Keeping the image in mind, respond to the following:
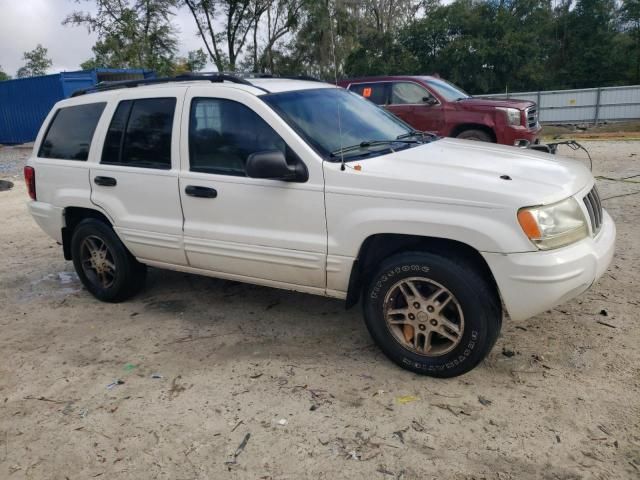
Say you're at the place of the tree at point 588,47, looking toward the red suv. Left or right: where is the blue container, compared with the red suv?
right

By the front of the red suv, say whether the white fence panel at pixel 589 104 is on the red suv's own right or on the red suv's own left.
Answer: on the red suv's own left

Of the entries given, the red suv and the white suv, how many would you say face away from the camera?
0

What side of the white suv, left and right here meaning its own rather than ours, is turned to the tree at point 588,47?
left

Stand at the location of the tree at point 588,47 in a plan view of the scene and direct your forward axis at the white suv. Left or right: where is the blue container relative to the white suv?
right

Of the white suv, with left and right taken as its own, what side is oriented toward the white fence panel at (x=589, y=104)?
left

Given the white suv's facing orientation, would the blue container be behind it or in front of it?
behind

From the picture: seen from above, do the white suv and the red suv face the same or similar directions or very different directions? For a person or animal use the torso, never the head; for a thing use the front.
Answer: same or similar directions

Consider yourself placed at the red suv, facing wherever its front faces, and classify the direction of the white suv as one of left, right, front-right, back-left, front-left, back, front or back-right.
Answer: front-right

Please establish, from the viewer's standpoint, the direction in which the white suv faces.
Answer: facing the viewer and to the right of the viewer
